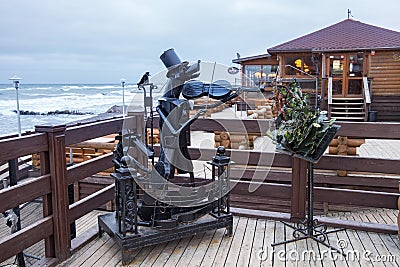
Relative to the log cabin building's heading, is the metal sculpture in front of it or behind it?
in front

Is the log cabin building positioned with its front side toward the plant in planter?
yes

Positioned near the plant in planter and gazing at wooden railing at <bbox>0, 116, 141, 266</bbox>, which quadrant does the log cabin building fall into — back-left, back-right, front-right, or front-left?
back-right

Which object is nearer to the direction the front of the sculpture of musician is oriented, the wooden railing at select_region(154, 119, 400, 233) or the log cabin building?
the wooden railing

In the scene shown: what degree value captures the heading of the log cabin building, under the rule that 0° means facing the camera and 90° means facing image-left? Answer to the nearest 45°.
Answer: approximately 0°

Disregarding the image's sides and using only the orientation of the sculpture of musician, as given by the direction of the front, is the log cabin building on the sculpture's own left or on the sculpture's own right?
on the sculpture's own left

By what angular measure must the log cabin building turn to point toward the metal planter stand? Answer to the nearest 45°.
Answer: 0° — it already faces it

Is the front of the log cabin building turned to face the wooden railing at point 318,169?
yes
